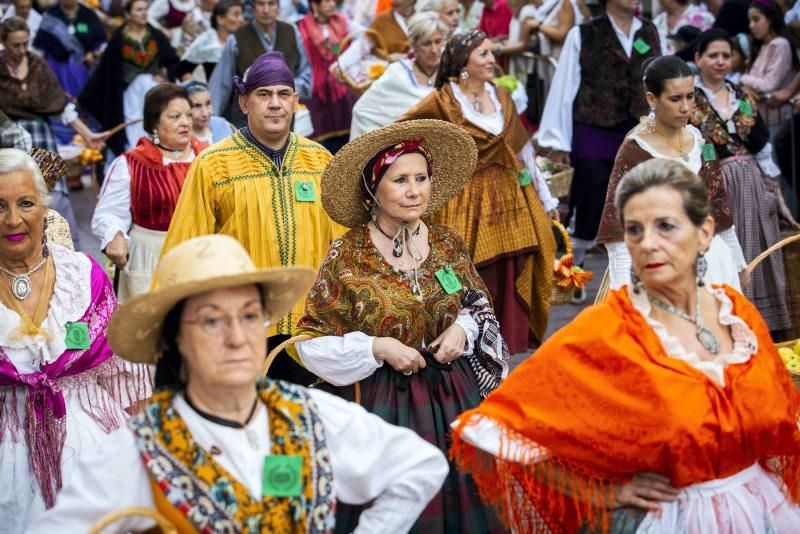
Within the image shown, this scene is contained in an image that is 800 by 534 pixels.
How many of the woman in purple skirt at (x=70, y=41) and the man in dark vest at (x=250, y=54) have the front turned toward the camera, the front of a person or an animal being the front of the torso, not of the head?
2

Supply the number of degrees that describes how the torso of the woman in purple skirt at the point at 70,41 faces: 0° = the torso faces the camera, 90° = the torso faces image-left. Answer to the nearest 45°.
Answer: approximately 0°

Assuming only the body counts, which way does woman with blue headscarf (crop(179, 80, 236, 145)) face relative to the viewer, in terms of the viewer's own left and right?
facing the viewer and to the right of the viewer

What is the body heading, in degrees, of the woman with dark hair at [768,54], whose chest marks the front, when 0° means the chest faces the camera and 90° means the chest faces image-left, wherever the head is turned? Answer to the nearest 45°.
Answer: approximately 45°

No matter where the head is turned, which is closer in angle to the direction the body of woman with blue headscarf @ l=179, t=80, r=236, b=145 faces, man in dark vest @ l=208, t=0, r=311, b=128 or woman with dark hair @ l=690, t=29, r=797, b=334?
the woman with dark hair

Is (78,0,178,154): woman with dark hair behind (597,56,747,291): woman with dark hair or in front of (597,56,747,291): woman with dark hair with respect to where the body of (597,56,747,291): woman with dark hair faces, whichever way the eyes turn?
behind

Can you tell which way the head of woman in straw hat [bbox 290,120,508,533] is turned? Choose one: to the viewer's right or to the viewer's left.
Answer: to the viewer's right

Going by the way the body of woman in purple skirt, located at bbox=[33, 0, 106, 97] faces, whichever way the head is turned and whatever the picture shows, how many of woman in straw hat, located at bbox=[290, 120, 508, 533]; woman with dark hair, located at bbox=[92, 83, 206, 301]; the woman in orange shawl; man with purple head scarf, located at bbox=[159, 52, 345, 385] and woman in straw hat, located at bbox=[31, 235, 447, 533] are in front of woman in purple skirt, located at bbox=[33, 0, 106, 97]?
5

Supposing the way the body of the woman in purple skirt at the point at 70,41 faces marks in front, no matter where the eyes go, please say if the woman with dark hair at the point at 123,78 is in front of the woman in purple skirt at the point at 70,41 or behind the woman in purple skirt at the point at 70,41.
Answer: in front

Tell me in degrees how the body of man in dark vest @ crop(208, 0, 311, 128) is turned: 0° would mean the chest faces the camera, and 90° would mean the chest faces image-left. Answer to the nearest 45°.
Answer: approximately 0°

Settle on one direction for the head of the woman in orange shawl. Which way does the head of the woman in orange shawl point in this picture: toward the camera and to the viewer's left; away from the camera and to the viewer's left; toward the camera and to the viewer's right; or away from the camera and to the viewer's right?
toward the camera and to the viewer's left

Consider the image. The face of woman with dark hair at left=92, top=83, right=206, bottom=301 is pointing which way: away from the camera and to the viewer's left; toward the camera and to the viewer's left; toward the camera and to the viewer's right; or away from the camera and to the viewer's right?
toward the camera and to the viewer's right

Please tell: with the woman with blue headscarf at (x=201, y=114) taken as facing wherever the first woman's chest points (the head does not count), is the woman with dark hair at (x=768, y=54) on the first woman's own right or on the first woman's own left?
on the first woman's own left

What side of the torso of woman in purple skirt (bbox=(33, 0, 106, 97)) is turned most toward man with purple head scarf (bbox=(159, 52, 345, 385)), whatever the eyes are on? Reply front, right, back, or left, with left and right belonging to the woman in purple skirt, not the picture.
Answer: front
